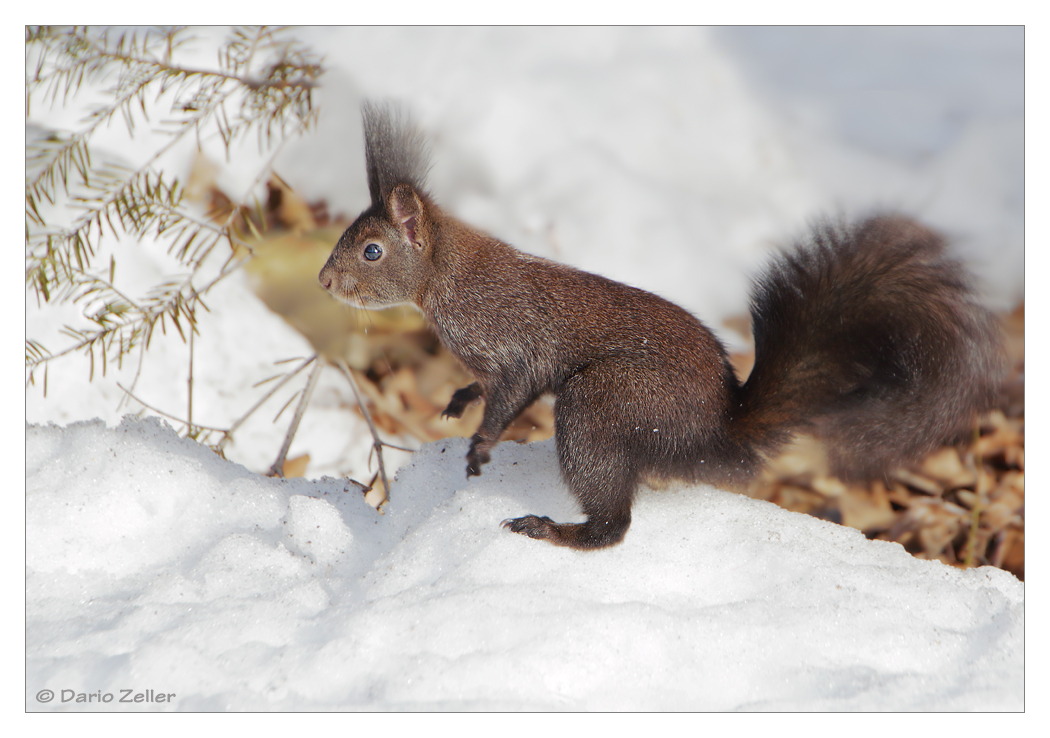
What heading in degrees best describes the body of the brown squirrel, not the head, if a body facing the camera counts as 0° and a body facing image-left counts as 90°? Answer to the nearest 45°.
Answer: approximately 90°
